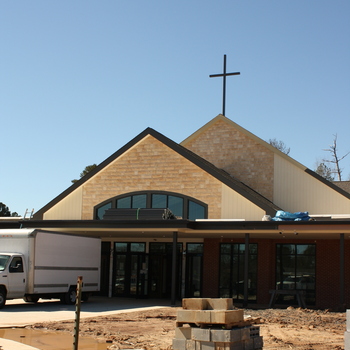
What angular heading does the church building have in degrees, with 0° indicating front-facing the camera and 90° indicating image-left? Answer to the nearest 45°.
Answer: approximately 0°

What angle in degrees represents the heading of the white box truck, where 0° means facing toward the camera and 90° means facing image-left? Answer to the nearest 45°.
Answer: approximately 45°

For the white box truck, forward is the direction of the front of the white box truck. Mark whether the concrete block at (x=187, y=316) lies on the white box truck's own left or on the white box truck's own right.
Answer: on the white box truck's own left

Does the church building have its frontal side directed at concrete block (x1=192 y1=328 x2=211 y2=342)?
yes

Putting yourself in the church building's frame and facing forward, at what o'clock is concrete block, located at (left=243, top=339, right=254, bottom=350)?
The concrete block is roughly at 12 o'clock from the church building.

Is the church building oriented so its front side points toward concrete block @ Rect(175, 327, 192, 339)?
yes

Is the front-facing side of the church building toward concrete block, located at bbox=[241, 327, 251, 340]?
yes
